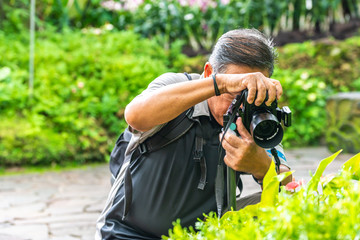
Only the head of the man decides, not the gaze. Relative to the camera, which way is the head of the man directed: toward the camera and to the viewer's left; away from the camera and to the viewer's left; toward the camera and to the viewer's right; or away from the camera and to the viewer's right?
toward the camera and to the viewer's right

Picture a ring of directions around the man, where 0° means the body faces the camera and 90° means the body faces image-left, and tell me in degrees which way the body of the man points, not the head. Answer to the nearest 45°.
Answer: approximately 315°
